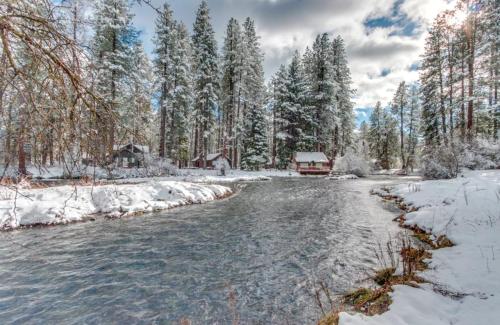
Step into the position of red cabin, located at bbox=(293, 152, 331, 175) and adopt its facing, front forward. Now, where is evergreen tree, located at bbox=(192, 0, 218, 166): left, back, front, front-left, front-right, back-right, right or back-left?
front-right

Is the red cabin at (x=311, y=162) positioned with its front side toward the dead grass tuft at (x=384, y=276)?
yes

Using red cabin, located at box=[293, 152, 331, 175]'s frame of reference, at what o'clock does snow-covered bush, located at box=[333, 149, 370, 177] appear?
The snow-covered bush is roughly at 10 o'clock from the red cabin.

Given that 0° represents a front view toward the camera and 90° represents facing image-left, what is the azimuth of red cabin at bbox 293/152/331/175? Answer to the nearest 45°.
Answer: approximately 0°

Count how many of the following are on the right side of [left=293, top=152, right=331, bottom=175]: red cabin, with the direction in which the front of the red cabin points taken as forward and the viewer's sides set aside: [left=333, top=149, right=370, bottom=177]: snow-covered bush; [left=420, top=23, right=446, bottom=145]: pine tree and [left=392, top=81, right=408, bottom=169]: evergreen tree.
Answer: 0

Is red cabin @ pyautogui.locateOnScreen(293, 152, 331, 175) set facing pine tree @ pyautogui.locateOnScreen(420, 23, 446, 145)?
no

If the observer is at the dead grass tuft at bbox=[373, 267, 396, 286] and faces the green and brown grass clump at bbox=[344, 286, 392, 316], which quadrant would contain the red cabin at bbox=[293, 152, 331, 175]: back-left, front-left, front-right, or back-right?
back-right

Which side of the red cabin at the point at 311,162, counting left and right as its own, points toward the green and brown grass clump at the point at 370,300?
front

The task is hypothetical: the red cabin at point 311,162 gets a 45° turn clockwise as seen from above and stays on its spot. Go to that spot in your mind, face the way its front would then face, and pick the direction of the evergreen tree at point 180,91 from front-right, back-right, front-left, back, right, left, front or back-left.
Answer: front
